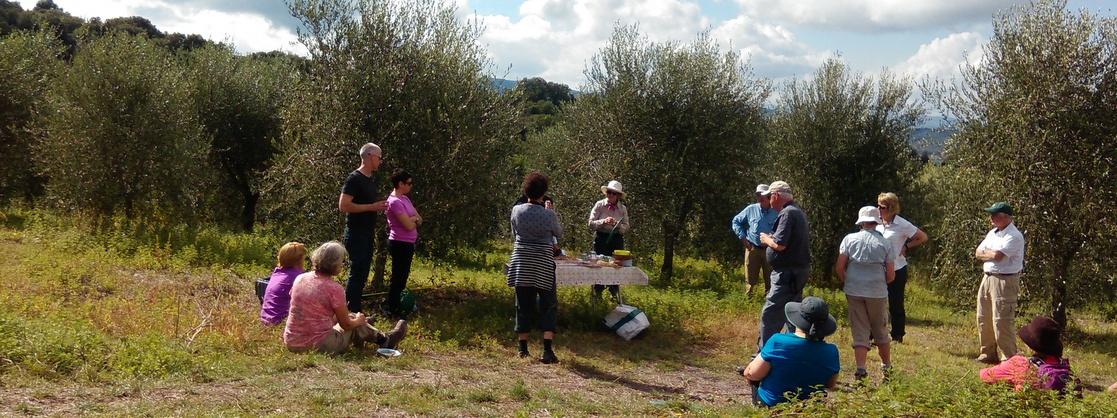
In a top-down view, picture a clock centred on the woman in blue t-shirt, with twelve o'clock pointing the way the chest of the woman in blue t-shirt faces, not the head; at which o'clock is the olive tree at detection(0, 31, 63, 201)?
The olive tree is roughly at 10 o'clock from the woman in blue t-shirt.

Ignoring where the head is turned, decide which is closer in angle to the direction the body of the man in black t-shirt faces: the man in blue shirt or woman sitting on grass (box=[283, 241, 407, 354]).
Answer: the man in blue shirt

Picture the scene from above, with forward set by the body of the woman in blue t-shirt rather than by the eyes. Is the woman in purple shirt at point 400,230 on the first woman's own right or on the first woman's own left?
on the first woman's own left

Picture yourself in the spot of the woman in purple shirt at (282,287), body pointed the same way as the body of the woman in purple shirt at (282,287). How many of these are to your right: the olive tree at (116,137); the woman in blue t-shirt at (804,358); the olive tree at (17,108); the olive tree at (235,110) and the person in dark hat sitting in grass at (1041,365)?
2

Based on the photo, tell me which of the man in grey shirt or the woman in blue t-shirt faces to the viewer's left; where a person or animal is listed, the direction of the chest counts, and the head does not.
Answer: the man in grey shirt

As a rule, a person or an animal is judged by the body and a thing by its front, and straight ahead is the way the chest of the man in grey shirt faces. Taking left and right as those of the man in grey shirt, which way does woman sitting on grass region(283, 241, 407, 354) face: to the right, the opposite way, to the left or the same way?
to the right

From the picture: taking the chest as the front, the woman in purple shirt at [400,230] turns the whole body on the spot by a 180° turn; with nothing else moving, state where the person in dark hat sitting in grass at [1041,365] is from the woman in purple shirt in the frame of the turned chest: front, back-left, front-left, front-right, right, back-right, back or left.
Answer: back-left

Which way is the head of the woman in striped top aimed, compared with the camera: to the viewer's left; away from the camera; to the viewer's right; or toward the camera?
away from the camera

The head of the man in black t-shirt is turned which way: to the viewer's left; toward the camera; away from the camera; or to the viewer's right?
to the viewer's right

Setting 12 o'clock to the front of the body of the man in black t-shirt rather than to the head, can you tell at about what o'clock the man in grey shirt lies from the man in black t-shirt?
The man in grey shirt is roughly at 1 o'clock from the man in black t-shirt.

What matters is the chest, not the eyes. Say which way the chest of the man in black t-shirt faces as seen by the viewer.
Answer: to the viewer's right

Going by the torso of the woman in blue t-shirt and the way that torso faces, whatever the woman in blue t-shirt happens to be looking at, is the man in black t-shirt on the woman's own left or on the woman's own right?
on the woman's own left

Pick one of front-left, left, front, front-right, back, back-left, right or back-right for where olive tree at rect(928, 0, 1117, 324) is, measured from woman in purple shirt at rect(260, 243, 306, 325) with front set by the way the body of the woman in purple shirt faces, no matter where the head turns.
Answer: front-right

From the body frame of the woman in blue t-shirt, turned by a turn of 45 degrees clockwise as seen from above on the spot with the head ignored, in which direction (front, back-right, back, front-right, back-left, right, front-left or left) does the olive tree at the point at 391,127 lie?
left

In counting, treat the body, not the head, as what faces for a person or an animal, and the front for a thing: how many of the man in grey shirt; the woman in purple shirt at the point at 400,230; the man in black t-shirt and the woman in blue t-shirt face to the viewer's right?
2

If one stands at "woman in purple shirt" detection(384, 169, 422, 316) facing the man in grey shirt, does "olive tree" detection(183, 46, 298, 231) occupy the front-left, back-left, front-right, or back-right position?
back-left

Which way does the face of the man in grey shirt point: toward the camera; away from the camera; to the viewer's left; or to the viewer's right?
to the viewer's left

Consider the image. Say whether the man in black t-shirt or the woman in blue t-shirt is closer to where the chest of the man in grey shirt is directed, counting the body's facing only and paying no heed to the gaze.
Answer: the man in black t-shirt

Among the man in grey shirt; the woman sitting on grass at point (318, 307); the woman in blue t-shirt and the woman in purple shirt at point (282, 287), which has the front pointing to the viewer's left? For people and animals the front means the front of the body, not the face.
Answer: the man in grey shirt

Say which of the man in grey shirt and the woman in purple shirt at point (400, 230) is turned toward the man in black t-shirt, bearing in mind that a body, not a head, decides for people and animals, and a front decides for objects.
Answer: the man in grey shirt

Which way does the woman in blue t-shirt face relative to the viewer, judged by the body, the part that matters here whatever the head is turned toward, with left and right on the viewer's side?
facing away from the viewer
